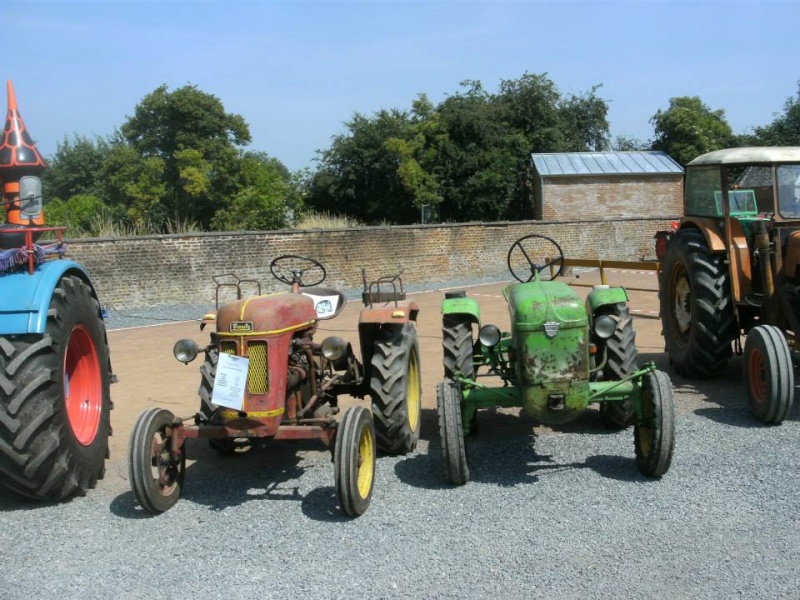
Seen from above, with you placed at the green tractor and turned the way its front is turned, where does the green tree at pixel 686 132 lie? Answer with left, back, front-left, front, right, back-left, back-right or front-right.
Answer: back

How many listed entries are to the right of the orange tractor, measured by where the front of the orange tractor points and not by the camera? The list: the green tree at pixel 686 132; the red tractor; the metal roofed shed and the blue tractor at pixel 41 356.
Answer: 2

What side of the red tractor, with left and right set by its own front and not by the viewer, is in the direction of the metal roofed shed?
back

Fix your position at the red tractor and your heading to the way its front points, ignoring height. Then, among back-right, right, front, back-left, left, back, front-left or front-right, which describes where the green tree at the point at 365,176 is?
back-right

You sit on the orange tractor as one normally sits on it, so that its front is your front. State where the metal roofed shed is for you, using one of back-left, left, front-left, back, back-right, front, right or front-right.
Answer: back-left

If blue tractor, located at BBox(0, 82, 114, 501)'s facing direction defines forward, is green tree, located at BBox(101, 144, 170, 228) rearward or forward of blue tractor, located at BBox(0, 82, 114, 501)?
rearward

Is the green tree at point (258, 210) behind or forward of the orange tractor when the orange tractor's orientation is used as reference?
behind

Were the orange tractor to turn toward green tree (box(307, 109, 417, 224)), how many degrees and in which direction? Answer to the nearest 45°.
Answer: approximately 180°

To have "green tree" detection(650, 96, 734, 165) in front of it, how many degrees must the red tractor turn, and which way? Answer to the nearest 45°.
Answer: approximately 180°

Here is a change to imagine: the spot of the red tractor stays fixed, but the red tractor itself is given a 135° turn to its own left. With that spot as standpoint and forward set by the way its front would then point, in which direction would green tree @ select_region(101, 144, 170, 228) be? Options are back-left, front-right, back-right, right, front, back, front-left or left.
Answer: left

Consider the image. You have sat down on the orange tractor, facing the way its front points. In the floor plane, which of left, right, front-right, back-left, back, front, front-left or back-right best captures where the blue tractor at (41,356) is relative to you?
right

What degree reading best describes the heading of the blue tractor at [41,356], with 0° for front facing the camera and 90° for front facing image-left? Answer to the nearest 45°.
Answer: approximately 45°

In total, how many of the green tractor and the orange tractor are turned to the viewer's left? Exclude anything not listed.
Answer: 0
